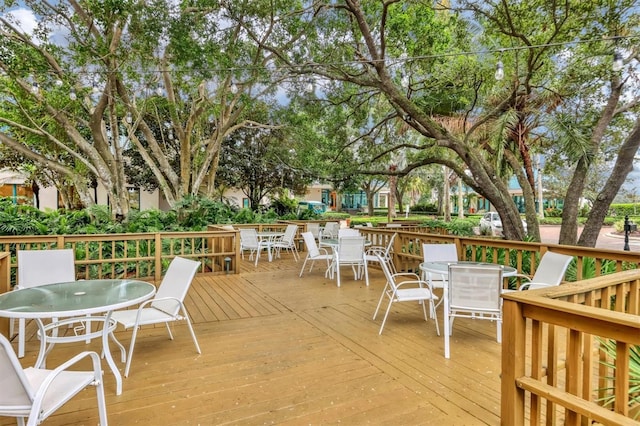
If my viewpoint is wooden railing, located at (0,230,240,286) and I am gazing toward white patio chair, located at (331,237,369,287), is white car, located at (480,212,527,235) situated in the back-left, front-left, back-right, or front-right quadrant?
front-left

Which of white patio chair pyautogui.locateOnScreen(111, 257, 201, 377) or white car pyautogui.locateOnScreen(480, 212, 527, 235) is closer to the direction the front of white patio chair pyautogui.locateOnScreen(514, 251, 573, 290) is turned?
the white patio chair

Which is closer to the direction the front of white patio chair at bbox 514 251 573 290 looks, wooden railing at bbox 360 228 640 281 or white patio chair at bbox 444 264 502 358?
the white patio chair

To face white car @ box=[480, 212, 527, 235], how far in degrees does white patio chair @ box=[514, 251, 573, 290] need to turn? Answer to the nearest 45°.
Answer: approximately 135° to its right

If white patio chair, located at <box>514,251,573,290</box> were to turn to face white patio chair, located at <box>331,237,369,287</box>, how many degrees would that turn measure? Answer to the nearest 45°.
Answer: approximately 45° to its right

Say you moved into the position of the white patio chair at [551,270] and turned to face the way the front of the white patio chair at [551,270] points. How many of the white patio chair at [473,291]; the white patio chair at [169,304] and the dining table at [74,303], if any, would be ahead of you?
3

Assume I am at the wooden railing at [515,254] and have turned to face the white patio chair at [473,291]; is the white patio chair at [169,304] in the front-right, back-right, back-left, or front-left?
front-right

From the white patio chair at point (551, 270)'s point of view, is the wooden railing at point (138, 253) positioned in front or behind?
in front

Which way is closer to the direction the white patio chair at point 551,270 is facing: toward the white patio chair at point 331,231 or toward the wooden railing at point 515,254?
the white patio chair

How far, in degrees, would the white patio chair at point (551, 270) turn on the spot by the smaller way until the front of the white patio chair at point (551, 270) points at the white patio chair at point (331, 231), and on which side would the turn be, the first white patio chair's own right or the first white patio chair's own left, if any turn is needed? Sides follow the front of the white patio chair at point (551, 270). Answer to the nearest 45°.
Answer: approximately 90° to the first white patio chair's own right

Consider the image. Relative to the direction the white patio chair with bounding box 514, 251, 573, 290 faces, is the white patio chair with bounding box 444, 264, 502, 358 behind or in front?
in front

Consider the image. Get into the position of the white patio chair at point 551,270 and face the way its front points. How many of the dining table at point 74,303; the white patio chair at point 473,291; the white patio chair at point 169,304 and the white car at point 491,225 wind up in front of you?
3

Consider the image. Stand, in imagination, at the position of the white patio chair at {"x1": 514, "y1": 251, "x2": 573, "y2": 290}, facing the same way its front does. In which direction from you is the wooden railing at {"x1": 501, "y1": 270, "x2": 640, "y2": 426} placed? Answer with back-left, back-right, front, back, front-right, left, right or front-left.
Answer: front-left

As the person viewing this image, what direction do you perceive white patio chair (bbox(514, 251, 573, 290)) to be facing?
facing the viewer and to the left of the viewer

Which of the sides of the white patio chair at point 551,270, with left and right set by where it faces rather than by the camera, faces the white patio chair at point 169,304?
front
